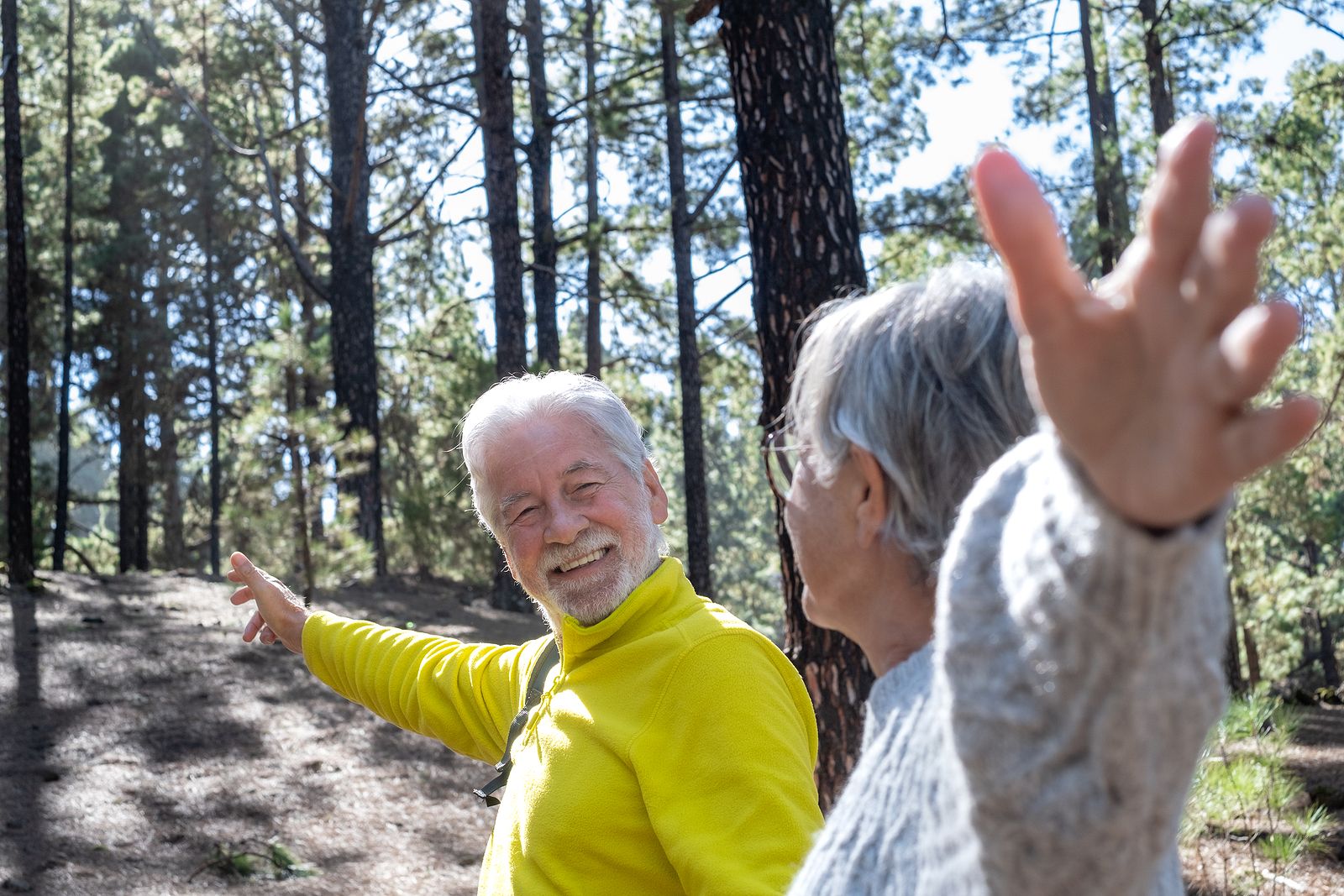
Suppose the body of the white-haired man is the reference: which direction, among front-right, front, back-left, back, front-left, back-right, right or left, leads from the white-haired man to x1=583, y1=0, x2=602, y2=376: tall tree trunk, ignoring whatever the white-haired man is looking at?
back-right

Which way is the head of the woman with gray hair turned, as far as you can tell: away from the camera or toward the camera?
away from the camera

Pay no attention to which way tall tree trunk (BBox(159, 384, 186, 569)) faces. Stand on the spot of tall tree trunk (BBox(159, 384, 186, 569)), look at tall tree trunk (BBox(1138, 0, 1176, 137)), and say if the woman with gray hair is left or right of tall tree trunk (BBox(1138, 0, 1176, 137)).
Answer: right

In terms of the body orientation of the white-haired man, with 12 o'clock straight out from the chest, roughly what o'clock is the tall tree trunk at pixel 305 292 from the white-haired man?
The tall tree trunk is roughly at 4 o'clock from the white-haired man.

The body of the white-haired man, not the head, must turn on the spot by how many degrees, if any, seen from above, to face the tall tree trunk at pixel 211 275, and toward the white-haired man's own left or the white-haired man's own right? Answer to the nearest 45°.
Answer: approximately 135° to the white-haired man's own right

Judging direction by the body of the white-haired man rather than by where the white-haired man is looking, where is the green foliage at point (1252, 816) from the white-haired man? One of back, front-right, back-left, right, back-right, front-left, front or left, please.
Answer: back

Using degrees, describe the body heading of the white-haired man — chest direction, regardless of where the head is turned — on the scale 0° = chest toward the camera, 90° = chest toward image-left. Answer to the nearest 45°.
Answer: approximately 45°

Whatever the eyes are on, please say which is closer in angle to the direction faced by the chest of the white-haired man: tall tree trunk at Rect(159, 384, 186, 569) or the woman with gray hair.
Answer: the woman with gray hair

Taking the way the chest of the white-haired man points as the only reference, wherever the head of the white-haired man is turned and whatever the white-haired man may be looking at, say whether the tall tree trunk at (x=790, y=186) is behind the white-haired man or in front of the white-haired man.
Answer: behind

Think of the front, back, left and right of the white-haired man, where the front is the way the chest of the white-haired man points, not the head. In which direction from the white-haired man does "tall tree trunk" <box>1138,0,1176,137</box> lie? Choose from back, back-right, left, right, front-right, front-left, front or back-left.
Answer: back

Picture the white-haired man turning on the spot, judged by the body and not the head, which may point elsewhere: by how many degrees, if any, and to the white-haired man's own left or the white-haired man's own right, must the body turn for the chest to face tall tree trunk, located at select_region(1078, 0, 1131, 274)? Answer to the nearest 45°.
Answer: approximately 180°

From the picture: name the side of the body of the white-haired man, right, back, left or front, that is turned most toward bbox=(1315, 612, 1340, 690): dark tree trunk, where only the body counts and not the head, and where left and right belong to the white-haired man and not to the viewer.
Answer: back
